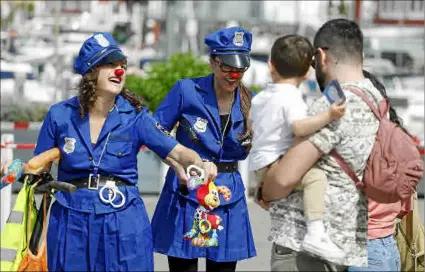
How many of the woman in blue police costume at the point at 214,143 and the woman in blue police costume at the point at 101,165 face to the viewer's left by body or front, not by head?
0

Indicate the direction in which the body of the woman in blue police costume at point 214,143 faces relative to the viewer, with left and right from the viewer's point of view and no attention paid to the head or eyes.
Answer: facing the viewer and to the right of the viewer

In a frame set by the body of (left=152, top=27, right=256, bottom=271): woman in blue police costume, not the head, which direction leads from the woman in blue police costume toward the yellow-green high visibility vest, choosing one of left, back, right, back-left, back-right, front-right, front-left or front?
right

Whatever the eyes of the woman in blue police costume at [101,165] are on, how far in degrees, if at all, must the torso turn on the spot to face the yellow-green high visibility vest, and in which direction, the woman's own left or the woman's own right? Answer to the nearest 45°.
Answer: approximately 45° to the woman's own right

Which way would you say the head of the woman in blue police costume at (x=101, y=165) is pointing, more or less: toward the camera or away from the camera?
toward the camera

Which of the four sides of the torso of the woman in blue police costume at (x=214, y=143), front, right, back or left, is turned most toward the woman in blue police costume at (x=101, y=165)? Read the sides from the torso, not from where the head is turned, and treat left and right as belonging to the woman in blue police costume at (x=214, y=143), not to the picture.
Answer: right

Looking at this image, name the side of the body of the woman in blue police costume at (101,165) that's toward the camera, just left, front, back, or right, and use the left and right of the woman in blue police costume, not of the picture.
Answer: front
